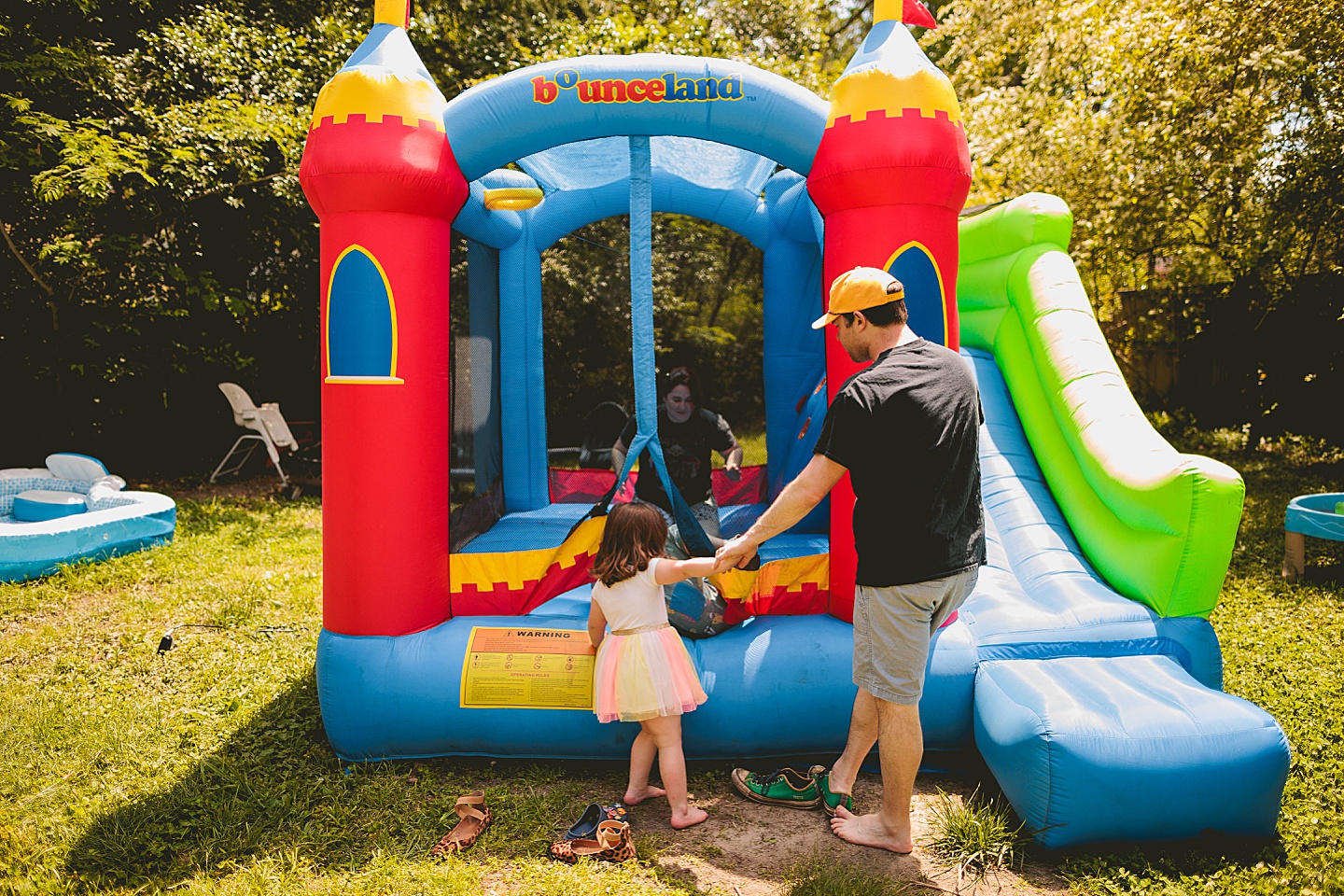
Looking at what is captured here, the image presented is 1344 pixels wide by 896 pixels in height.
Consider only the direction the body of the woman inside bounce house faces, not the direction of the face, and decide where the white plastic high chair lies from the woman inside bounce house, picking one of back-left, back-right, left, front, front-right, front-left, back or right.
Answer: back-right

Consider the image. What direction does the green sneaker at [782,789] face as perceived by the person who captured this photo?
facing to the left of the viewer

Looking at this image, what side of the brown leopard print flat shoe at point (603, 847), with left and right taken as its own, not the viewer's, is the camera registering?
left

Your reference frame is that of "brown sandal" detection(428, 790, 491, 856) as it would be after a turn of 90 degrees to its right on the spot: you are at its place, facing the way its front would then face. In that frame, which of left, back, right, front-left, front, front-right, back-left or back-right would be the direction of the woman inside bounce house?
right

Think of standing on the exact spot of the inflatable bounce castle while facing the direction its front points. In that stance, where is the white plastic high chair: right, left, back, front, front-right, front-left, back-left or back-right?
back-right

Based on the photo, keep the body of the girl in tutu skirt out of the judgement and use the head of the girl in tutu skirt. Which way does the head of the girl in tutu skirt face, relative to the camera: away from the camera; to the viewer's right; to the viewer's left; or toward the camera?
away from the camera

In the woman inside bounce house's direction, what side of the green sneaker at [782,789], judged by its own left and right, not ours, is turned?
right

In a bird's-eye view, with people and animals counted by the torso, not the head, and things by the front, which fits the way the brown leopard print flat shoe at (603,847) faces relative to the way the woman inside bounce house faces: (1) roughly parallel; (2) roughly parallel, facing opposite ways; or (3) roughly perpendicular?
roughly perpendicular
